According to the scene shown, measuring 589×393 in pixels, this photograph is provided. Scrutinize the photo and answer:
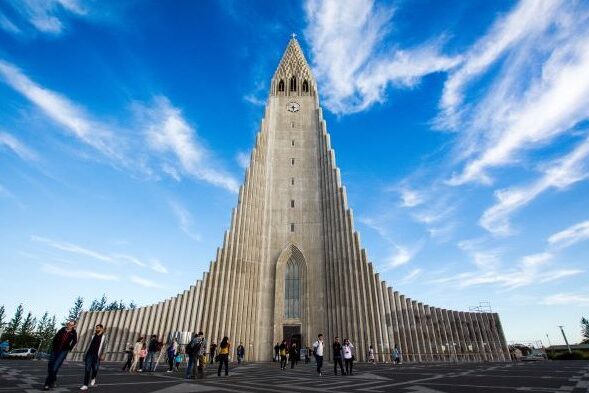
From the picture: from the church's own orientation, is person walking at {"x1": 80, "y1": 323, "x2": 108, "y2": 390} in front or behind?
in front

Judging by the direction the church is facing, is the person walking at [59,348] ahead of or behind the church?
ahead

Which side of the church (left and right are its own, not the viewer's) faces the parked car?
right

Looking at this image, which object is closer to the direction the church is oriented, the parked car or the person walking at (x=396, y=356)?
the person walking

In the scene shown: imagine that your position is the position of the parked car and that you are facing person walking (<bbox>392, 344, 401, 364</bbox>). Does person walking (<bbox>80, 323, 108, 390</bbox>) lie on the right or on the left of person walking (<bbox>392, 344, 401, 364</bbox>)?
right

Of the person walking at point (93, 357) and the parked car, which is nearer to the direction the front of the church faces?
the person walking

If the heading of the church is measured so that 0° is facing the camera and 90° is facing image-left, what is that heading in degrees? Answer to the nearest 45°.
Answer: approximately 0°

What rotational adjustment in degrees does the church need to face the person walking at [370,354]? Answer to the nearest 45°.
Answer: approximately 90° to its left

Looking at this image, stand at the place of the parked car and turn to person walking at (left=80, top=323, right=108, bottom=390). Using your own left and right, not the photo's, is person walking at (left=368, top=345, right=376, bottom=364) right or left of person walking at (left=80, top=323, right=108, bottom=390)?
left

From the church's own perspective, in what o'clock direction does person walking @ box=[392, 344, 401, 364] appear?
The person walking is roughly at 10 o'clock from the church.
